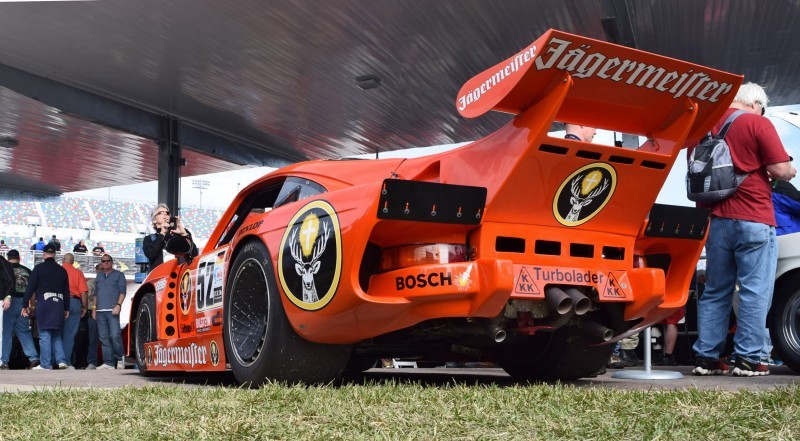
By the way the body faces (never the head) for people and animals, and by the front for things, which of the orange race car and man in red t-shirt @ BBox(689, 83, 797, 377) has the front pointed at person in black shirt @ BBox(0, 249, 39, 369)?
the orange race car

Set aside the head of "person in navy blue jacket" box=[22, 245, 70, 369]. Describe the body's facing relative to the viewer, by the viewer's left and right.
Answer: facing away from the viewer

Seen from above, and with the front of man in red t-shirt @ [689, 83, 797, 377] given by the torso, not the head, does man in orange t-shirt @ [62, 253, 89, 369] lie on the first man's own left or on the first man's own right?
on the first man's own left

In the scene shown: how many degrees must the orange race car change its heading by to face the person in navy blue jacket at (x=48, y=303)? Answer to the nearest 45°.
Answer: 0° — it already faces them

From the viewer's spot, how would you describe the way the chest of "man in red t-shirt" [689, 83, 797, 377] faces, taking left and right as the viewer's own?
facing away from the viewer and to the right of the viewer

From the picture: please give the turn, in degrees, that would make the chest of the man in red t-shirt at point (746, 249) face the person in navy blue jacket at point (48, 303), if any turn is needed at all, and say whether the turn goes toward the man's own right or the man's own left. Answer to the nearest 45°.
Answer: approximately 135° to the man's own left
